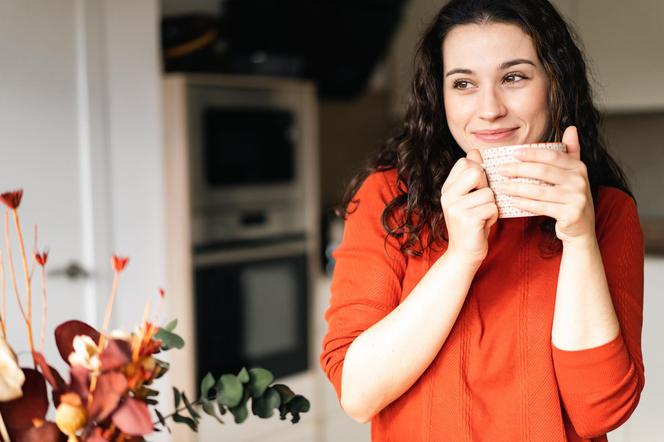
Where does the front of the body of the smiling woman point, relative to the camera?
toward the camera

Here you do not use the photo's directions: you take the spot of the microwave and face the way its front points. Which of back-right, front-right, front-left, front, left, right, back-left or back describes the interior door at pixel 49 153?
front-right

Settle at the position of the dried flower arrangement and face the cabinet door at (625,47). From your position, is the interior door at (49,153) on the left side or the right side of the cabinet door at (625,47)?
left

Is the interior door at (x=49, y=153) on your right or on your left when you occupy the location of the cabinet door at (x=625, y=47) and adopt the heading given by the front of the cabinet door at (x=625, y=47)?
on your right

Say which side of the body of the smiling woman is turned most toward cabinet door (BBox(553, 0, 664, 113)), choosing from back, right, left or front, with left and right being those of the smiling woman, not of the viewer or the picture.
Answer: back

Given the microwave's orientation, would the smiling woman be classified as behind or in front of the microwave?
in front

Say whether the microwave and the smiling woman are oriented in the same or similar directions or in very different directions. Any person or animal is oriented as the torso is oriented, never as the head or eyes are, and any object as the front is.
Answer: same or similar directions

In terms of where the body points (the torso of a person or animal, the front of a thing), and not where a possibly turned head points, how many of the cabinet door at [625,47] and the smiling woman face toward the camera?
2

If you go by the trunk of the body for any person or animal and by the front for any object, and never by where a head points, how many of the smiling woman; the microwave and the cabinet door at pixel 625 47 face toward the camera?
3

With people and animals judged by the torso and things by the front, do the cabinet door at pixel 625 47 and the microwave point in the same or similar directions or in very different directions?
same or similar directions

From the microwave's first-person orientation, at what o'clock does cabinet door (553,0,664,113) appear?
The cabinet door is roughly at 9 o'clock from the microwave.
